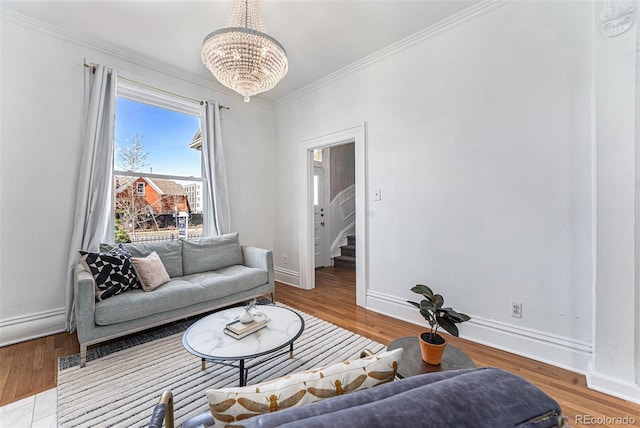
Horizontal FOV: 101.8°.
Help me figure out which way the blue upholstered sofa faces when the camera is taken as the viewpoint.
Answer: facing away from the viewer and to the left of the viewer

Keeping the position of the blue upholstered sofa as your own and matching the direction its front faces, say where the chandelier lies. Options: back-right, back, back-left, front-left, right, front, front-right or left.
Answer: front

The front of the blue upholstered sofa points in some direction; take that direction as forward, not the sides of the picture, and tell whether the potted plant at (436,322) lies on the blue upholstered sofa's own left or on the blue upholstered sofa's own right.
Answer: on the blue upholstered sofa's own right

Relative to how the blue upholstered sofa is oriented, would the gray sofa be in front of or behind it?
in front

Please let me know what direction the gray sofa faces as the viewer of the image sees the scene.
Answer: facing the viewer and to the right of the viewer

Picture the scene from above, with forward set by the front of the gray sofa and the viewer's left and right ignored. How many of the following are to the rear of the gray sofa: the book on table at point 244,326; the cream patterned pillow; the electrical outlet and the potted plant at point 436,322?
0

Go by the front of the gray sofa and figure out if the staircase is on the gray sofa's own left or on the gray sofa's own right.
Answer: on the gray sofa's own left

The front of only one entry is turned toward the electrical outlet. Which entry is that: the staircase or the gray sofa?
the gray sofa

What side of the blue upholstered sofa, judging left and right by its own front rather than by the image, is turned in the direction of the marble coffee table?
front

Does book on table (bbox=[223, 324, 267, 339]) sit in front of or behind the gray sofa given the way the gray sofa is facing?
in front
